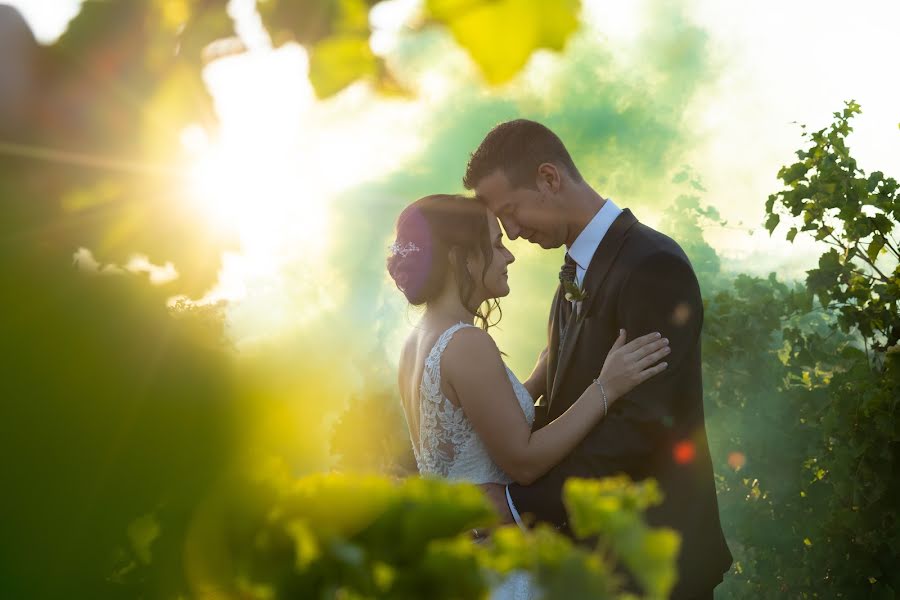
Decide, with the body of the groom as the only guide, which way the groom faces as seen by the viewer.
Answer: to the viewer's left

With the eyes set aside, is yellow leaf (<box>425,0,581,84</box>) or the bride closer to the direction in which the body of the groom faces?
the bride

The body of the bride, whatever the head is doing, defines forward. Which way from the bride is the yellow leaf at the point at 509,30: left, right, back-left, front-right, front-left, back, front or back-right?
right

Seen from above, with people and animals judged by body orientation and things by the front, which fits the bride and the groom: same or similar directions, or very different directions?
very different directions

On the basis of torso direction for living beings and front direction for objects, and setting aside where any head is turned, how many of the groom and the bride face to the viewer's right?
1

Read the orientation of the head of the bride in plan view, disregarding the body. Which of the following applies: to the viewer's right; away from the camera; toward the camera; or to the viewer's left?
to the viewer's right

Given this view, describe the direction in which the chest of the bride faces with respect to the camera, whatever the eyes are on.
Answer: to the viewer's right

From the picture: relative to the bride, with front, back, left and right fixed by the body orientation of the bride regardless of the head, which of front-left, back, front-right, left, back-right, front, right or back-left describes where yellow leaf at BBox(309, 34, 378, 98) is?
right

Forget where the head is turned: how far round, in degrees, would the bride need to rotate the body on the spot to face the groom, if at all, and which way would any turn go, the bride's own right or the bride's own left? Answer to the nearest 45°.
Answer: approximately 45° to the bride's own right
